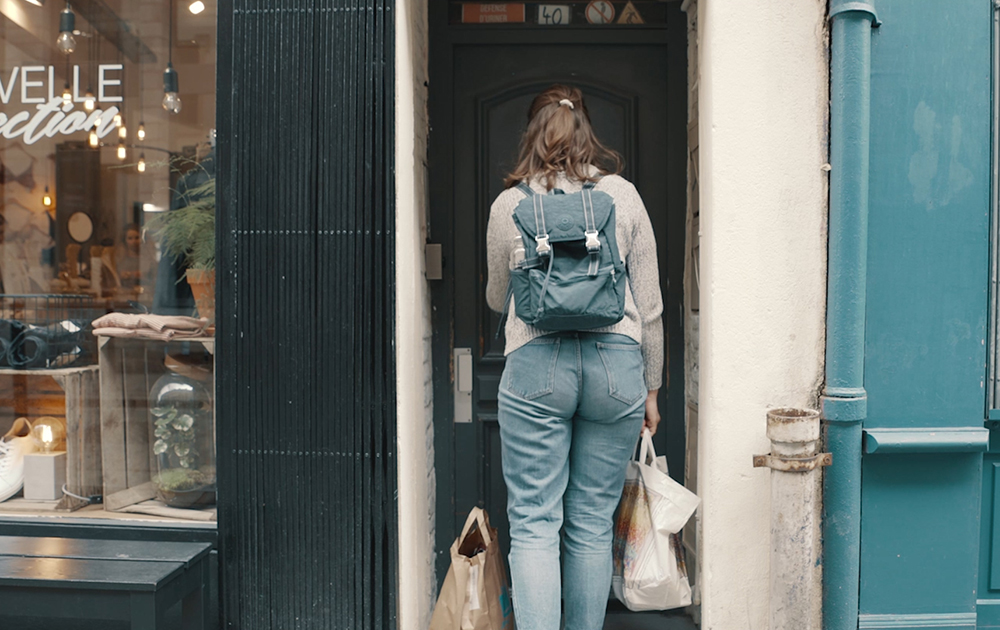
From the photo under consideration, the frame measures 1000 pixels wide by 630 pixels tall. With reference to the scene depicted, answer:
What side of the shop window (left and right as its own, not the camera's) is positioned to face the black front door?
left

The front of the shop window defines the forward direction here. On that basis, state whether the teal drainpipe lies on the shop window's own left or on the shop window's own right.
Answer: on the shop window's own left

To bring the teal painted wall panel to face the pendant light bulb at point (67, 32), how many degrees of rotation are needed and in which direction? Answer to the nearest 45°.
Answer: approximately 90° to its right

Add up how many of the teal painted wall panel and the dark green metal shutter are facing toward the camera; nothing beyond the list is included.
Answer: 2

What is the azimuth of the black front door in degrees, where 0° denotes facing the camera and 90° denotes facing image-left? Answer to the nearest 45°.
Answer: approximately 0°

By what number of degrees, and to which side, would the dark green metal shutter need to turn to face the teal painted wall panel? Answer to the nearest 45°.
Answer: approximately 90° to its left

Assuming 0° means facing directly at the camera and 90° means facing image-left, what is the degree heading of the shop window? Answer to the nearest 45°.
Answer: approximately 0°

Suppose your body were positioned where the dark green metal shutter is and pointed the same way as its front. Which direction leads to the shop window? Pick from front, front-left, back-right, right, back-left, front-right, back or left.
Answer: back-right
